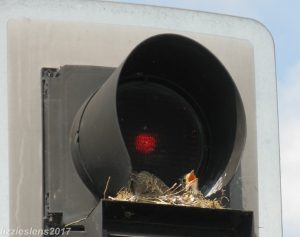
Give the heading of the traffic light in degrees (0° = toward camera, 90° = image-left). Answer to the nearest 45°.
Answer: approximately 315°
